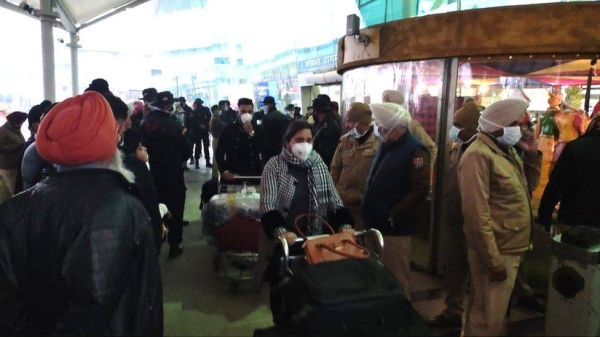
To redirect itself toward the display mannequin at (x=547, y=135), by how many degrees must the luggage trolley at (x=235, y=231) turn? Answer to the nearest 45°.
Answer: approximately 90° to its left

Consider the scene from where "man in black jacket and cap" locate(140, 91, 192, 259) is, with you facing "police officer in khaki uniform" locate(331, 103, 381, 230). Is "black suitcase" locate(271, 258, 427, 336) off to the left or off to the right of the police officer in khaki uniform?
right

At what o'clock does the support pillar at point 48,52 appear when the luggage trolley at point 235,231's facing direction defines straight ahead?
The support pillar is roughly at 5 o'clock from the luggage trolley.

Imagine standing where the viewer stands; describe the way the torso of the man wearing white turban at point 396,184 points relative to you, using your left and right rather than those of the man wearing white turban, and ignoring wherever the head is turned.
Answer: facing to the left of the viewer

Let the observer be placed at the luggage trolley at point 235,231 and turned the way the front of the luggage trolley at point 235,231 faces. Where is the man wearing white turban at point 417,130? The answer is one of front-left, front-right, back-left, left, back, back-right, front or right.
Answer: left

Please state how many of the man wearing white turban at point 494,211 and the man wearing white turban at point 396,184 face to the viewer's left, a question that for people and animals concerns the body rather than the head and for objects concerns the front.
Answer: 1

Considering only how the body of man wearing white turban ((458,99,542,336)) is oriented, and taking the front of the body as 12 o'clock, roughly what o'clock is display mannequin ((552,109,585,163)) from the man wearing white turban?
The display mannequin is roughly at 8 o'clock from the man wearing white turban.
